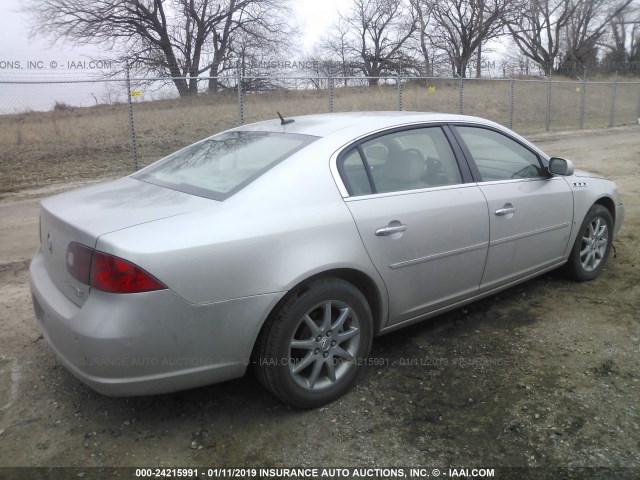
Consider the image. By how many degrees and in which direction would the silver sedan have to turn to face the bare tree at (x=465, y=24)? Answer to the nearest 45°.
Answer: approximately 45° to its left

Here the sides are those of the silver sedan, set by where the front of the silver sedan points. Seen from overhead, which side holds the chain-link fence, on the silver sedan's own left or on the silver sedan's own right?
on the silver sedan's own left

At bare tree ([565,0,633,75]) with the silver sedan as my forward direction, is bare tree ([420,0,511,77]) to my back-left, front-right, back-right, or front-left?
front-right

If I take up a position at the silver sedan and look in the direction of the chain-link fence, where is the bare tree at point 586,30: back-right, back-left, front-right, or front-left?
front-right

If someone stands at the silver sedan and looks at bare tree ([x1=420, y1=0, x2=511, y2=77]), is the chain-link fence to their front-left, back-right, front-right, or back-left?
front-left

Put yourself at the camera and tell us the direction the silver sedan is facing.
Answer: facing away from the viewer and to the right of the viewer

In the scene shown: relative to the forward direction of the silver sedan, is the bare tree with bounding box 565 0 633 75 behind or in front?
in front
